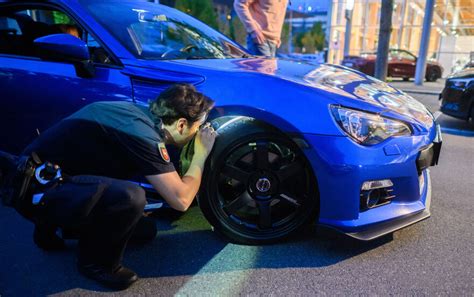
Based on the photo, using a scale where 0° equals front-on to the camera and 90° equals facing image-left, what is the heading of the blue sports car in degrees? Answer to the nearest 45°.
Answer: approximately 315°

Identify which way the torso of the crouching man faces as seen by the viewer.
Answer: to the viewer's right

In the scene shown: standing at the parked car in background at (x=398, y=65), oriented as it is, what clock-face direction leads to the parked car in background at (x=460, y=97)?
the parked car in background at (x=460, y=97) is roughly at 9 o'clock from the parked car in background at (x=398, y=65).

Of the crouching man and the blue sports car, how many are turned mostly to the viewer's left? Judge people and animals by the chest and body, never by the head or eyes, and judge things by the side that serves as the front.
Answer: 0

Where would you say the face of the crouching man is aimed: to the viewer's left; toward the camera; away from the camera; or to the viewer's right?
to the viewer's right

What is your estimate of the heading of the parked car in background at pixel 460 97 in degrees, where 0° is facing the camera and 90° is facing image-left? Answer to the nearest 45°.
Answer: approximately 45°

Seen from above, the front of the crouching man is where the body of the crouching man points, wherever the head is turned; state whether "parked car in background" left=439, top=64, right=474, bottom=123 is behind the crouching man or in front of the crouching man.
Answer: in front

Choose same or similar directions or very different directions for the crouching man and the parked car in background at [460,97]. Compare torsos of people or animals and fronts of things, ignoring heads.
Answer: very different directions

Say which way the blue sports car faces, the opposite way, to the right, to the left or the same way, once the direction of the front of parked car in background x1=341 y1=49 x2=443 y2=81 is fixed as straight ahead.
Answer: the opposite way

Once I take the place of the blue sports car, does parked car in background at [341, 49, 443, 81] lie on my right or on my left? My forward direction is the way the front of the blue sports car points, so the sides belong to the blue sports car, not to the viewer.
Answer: on my left

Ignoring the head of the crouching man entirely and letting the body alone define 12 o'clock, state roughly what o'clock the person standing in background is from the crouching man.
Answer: The person standing in background is roughly at 10 o'clock from the crouching man.

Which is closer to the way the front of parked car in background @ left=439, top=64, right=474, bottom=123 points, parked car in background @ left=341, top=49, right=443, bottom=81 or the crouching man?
the crouching man
